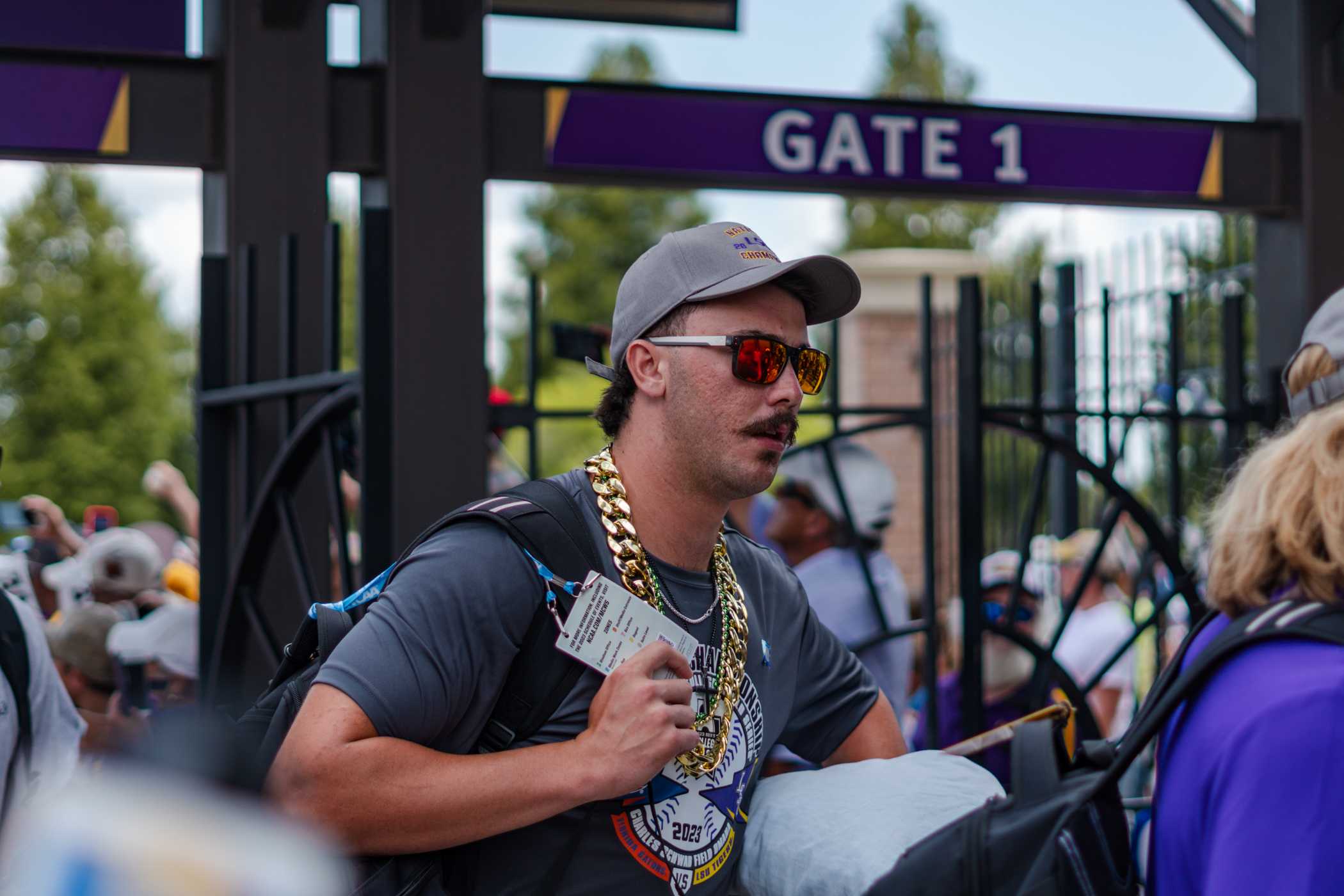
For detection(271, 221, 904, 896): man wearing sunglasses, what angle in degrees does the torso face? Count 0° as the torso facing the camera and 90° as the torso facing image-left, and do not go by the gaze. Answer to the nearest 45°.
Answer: approximately 315°

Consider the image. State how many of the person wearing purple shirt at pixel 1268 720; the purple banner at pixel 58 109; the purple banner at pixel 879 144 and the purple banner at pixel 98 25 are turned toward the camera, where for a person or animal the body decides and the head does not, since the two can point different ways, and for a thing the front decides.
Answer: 3

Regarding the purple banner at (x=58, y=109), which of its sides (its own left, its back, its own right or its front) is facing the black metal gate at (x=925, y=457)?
left

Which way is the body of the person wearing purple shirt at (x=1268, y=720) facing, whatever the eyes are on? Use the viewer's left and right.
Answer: facing away from the viewer and to the right of the viewer

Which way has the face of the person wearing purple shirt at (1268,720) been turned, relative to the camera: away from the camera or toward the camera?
away from the camera

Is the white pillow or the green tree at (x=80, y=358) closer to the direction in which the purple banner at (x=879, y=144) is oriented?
the white pillow

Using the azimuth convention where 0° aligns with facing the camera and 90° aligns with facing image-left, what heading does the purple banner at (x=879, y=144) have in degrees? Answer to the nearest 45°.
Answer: approximately 0°

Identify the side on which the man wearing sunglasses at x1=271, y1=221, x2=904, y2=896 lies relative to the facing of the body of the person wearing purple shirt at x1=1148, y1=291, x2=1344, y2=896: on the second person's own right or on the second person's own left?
on the second person's own left

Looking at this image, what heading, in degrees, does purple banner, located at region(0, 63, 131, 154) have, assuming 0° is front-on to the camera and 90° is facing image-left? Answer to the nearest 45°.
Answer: approximately 0°

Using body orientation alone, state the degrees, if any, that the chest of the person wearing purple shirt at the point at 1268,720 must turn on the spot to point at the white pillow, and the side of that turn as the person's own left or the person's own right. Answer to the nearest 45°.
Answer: approximately 90° to the person's own left
